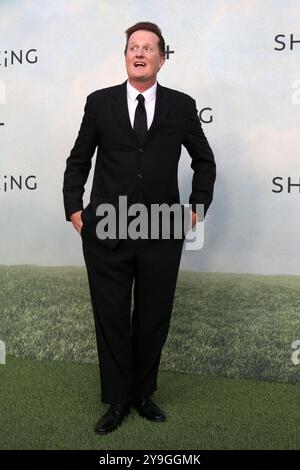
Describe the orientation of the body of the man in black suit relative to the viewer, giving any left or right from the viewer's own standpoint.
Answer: facing the viewer
